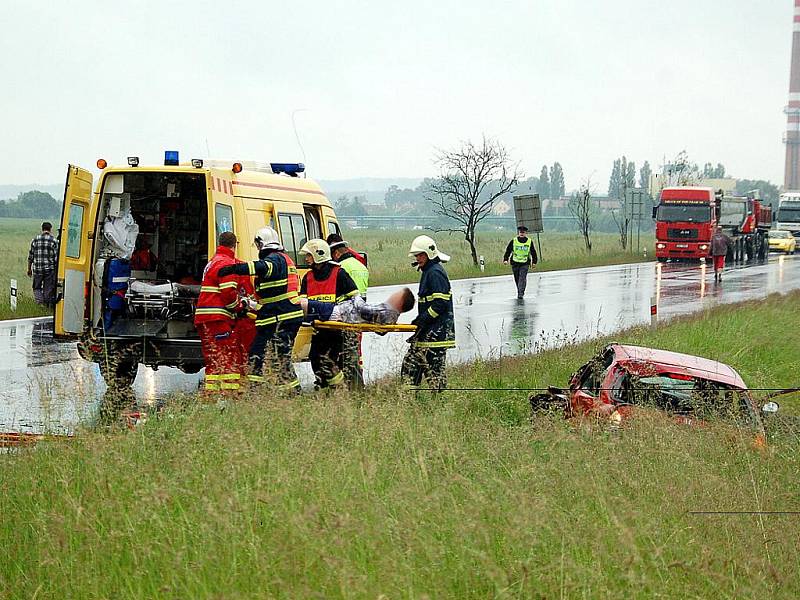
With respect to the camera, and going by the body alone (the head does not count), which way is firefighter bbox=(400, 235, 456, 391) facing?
to the viewer's left

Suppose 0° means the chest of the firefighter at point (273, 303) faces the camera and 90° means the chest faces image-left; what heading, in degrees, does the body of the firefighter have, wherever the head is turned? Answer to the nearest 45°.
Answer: approximately 90°

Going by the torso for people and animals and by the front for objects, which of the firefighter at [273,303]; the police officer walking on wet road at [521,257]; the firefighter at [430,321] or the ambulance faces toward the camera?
the police officer walking on wet road

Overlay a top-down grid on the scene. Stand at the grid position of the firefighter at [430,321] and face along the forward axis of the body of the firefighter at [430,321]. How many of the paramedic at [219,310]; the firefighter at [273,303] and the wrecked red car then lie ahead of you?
2

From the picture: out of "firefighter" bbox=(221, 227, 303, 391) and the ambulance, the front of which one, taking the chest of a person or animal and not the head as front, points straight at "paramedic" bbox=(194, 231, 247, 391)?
"firefighter" bbox=(221, 227, 303, 391)

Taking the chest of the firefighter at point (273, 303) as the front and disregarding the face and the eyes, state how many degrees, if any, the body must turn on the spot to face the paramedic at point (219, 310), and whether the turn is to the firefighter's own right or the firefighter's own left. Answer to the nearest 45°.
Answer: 0° — they already face them

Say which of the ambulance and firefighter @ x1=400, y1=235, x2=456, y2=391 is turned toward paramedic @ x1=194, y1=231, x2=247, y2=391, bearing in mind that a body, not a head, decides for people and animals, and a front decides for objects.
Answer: firefighter @ x1=400, y1=235, x2=456, y2=391

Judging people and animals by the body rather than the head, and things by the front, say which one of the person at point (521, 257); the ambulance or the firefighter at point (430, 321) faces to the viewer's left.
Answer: the firefighter

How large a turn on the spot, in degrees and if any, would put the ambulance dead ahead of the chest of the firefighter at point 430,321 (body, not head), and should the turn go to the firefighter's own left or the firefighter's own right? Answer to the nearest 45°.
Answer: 0° — they already face it

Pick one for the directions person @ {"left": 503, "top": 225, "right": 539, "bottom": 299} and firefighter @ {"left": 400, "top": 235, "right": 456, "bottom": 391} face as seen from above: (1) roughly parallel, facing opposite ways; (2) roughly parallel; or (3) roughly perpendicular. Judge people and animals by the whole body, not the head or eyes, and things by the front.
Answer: roughly perpendicular

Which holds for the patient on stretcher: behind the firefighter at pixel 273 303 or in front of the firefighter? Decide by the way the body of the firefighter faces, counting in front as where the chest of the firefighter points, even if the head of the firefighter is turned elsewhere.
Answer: behind
